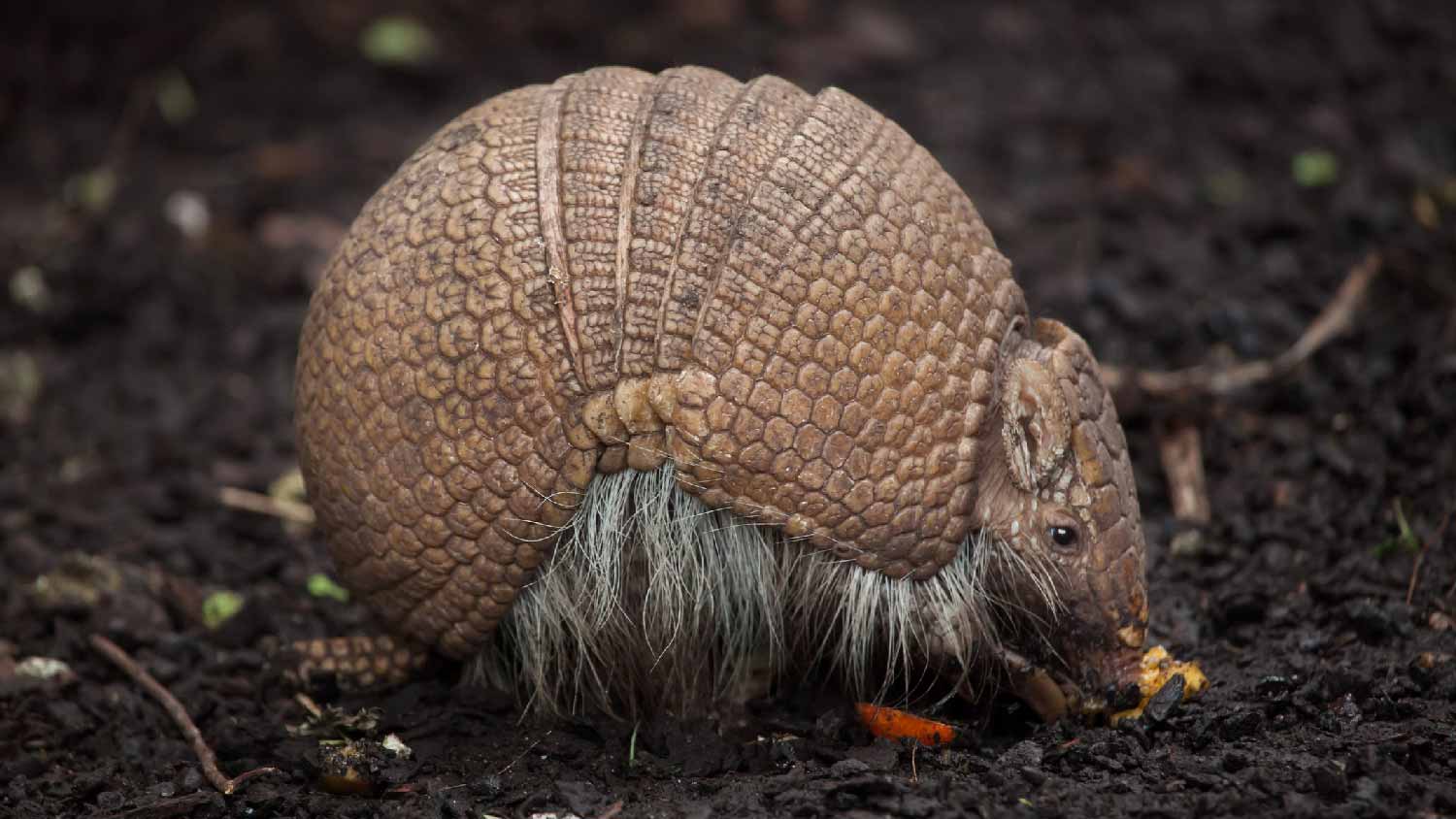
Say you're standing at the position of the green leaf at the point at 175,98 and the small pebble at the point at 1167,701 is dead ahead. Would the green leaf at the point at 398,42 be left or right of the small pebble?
left

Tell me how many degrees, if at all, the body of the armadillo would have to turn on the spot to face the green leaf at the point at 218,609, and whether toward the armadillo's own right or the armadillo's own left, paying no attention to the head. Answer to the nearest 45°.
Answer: approximately 135° to the armadillo's own left

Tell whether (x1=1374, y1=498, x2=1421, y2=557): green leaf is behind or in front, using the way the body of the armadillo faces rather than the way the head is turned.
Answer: in front

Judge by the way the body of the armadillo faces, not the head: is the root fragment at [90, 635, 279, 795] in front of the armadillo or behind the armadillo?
behind

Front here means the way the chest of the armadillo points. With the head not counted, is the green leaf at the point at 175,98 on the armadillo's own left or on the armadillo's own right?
on the armadillo's own left

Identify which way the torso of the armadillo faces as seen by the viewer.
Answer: to the viewer's right

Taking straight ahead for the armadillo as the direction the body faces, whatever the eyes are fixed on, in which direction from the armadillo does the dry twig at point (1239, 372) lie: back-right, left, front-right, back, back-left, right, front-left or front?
front-left

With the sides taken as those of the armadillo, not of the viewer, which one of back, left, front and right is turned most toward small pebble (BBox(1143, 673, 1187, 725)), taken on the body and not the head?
front
